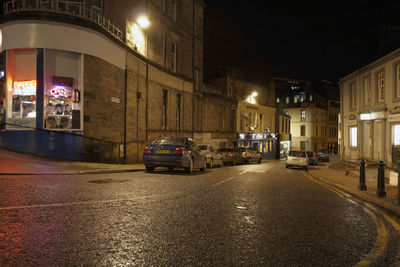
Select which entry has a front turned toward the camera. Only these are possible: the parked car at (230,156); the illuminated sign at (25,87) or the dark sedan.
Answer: the illuminated sign

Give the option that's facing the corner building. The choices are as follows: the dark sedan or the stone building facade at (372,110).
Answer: the stone building facade

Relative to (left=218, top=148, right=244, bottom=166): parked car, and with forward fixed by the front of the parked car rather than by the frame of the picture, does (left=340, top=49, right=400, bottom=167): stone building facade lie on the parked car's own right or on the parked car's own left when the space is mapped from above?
on the parked car's own right

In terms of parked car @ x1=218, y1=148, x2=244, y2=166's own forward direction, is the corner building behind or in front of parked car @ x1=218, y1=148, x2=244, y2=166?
behind

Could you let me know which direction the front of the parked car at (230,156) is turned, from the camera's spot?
facing away from the viewer and to the right of the viewer

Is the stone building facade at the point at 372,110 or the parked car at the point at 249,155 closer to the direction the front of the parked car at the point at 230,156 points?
the parked car

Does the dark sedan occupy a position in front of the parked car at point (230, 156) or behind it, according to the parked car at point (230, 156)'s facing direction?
behind

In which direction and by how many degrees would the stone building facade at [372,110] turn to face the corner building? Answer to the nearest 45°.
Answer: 0° — it already faces it

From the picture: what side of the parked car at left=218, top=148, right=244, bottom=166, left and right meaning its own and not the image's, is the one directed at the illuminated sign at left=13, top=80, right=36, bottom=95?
back

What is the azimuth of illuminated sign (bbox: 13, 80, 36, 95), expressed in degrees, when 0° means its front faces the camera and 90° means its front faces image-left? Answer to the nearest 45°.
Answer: approximately 0°

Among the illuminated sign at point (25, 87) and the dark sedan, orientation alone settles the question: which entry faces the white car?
the dark sedan

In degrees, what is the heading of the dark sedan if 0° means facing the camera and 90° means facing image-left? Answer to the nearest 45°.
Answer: approximately 225°
